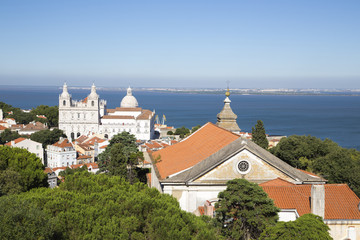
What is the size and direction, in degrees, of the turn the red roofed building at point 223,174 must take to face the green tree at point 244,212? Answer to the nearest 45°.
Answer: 0° — it already faces it

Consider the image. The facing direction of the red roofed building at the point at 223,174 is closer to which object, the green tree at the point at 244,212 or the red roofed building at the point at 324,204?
the green tree

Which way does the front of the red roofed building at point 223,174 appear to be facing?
toward the camera

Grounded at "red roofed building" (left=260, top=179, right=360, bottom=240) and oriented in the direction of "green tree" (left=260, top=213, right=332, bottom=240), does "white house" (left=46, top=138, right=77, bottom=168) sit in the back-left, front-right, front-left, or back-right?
back-right

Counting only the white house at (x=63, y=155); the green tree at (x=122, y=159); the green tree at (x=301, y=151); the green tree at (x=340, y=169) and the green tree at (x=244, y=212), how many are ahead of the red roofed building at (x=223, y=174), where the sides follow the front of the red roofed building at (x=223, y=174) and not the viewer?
1

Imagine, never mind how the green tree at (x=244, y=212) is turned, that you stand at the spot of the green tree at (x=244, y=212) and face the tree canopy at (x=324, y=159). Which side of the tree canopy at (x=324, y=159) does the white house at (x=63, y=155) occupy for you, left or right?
left

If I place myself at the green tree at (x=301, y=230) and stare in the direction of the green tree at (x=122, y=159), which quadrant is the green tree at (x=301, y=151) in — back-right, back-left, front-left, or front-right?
front-right

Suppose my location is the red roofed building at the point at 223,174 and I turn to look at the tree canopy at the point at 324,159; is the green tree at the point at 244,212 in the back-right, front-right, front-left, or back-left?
back-right

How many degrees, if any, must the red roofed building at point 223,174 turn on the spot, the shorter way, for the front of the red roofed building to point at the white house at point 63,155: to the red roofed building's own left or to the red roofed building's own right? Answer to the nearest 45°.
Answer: approximately 135° to the red roofed building's own right
